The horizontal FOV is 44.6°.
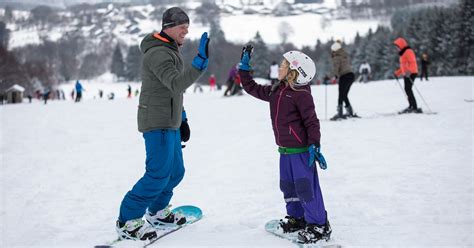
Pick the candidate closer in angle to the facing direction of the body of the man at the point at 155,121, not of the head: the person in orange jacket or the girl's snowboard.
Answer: the girl's snowboard

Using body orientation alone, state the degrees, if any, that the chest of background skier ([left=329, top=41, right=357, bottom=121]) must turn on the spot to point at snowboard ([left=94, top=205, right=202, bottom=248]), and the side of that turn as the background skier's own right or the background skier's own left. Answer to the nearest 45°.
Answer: approximately 90° to the background skier's own left

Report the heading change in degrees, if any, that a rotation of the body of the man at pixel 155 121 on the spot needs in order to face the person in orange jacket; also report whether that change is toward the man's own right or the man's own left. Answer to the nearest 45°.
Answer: approximately 45° to the man's own left

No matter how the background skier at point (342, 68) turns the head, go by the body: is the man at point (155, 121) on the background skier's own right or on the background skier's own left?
on the background skier's own left

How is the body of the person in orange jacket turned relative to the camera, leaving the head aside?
to the viewer's left

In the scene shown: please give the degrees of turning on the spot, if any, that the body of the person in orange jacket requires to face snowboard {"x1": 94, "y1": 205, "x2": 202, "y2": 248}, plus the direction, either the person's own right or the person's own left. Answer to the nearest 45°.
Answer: approximately 90° to the person's own left

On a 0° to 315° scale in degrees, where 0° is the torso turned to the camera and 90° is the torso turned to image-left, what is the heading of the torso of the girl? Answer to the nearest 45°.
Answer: approximately 45°

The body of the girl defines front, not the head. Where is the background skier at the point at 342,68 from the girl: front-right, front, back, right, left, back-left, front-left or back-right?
back-right

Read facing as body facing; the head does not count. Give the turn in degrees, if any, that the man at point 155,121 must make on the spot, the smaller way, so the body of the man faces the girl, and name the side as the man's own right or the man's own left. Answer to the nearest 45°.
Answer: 0° — they already face them

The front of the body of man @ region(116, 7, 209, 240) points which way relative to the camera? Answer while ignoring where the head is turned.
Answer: to the viewer's right

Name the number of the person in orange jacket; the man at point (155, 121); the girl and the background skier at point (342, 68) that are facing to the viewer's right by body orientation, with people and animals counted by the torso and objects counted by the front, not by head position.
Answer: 1

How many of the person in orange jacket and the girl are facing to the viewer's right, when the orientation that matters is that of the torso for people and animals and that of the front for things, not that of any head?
0
